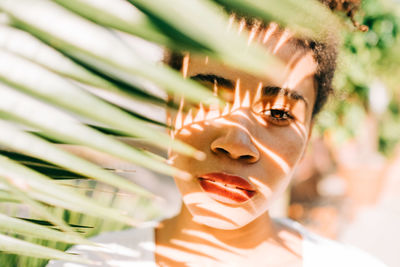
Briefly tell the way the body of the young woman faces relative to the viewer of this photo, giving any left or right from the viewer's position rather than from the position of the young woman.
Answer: facing the viewer

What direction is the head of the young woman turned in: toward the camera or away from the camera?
toward the camera
